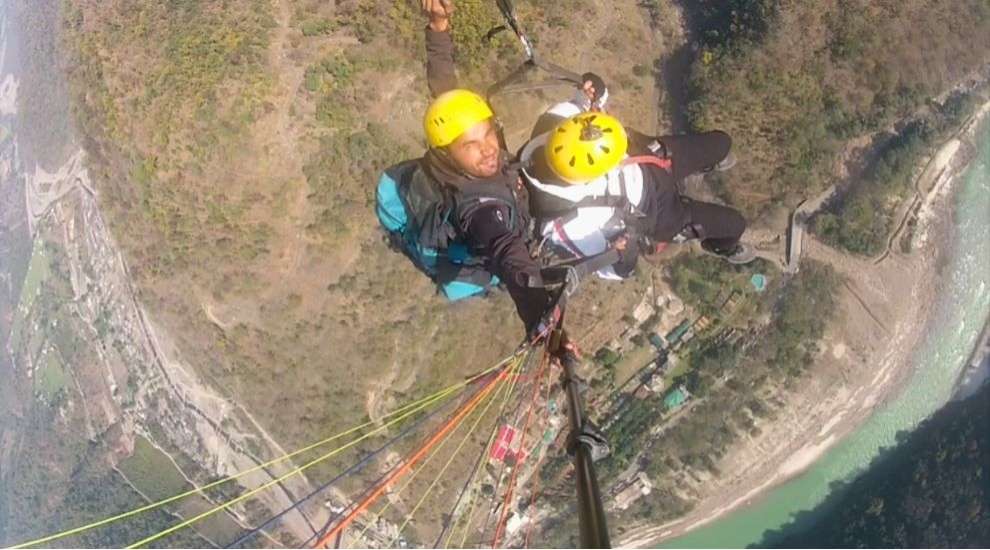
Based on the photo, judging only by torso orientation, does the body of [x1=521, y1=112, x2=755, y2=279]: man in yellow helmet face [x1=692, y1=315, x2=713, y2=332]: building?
no

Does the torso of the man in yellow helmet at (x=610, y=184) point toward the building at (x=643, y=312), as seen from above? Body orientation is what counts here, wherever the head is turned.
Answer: no

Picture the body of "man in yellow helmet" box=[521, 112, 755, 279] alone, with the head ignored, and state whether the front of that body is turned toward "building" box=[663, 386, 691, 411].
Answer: no

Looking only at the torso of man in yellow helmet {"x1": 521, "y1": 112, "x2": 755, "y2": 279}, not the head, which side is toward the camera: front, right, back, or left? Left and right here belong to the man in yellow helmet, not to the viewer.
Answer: right
